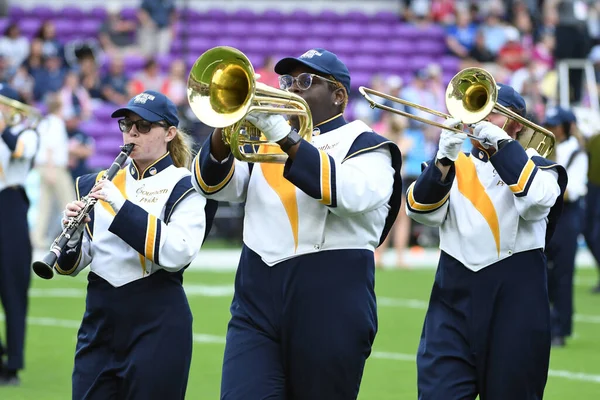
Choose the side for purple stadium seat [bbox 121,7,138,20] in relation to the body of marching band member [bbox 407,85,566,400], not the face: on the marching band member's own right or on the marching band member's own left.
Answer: on the marching band member's own right

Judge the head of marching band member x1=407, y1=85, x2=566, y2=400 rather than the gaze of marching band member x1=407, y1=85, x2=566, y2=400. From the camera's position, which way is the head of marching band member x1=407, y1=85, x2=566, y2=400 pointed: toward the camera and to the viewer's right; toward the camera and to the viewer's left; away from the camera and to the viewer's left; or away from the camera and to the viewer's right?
toward the camera and to the viewer's left

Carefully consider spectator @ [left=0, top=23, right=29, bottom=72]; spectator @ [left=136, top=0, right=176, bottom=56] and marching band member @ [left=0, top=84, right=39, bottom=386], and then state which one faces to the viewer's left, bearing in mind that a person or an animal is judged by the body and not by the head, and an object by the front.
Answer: the marching band member

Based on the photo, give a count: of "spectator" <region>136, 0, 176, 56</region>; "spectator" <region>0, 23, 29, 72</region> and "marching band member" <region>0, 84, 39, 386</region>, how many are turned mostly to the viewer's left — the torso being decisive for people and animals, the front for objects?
1

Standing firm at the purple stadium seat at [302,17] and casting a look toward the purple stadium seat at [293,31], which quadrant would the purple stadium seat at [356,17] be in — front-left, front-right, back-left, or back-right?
back-left

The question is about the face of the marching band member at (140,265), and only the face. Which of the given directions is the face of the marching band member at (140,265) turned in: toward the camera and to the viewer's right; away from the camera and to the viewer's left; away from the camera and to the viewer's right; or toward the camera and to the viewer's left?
toward the camera and to the viewer's left

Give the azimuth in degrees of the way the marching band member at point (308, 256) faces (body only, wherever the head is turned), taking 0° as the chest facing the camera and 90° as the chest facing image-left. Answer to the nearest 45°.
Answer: approximately 45°

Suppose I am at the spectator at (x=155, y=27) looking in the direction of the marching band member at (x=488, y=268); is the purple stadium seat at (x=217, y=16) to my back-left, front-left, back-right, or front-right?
back-left
